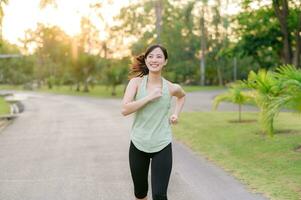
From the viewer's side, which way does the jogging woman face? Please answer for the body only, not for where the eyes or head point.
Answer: toward the camera

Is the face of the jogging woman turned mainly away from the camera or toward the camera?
toward the camera

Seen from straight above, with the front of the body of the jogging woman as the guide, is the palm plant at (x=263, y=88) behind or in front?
behind

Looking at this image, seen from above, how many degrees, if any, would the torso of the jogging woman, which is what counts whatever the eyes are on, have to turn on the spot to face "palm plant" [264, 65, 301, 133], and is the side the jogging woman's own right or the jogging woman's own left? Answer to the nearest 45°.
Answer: approximately 135° to the jogging woman's own left
